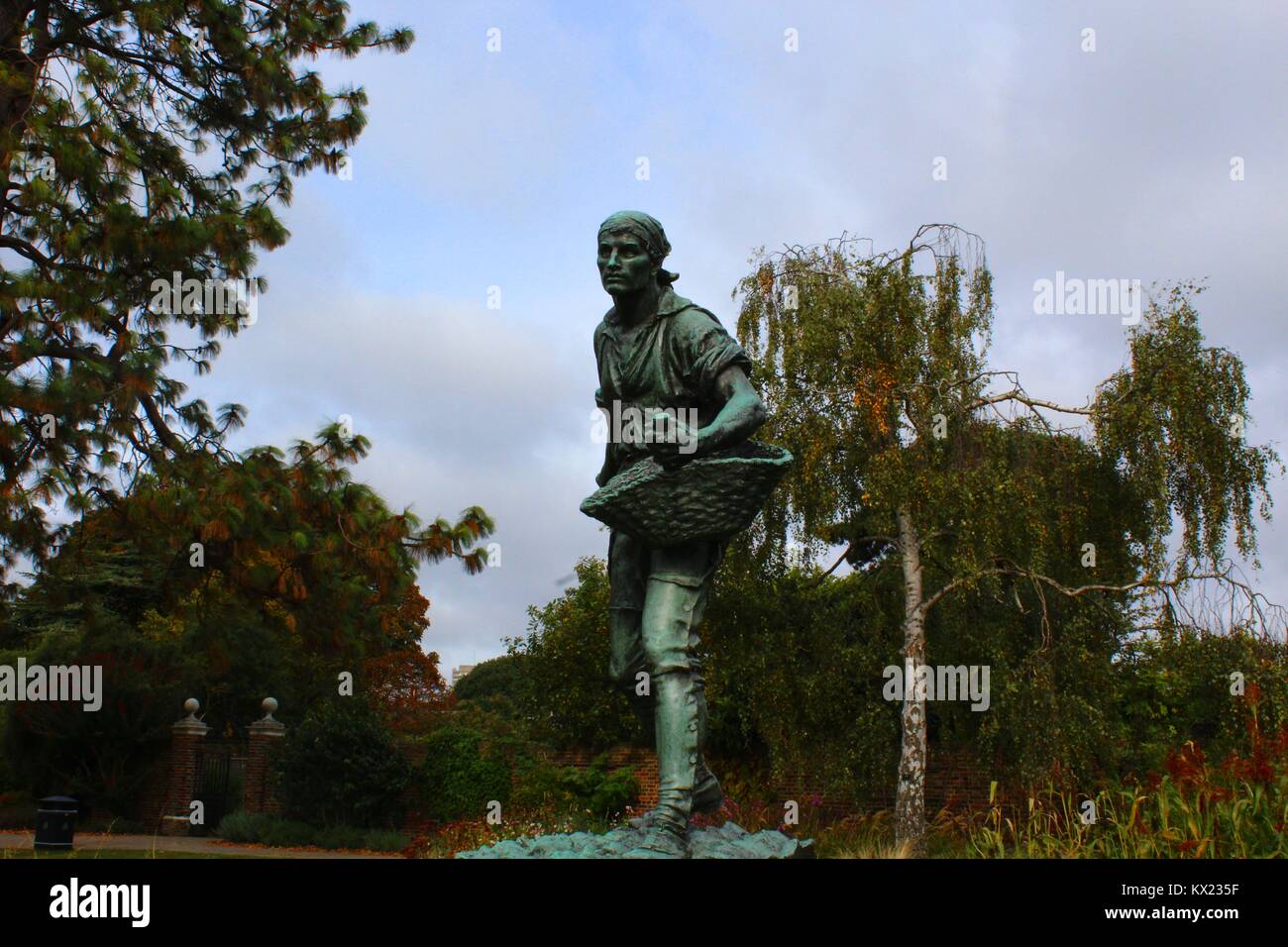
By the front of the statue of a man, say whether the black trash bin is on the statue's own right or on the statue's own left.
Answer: on the statue's own right

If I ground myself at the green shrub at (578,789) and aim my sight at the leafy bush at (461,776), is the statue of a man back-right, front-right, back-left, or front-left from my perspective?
back-left

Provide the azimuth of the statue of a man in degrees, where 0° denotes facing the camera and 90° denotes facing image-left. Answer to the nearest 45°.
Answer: approximately 45°

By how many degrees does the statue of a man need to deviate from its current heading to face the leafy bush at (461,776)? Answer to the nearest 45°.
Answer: approximately 135° to its right

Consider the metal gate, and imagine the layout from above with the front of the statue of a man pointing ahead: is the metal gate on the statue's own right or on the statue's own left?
on the statue's own right

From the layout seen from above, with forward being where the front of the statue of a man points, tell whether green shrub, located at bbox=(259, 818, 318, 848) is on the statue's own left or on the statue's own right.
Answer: on the statue's own right

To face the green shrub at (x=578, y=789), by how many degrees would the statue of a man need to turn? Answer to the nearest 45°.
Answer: approximately 135° to its right

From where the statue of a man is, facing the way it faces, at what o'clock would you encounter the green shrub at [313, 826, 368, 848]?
The green shrub is roughly at 4 o'clock from the statue of a man.

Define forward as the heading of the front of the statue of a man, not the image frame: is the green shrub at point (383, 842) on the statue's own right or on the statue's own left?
on the statue's own right
